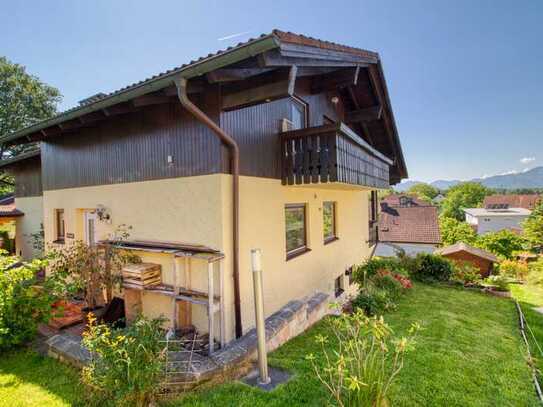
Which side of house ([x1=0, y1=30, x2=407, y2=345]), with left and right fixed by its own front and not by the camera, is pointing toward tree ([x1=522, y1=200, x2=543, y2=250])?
left

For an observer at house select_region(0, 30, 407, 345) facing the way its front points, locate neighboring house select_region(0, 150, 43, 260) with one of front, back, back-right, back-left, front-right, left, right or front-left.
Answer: right

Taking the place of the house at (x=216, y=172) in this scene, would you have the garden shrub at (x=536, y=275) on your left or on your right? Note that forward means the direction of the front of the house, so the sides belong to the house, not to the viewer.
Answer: on your left

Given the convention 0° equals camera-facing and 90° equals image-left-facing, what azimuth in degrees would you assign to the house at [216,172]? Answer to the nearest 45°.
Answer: approximately 45°

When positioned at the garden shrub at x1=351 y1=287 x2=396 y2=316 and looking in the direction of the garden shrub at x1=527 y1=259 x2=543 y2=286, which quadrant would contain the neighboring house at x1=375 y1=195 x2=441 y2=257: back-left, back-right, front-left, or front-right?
front-left

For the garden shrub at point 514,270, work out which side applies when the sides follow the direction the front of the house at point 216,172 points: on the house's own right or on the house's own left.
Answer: on the house's own left

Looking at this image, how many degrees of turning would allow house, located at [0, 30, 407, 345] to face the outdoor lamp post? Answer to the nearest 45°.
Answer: approximately 45° to its left

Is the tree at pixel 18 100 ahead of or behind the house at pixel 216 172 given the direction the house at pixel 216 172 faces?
behind

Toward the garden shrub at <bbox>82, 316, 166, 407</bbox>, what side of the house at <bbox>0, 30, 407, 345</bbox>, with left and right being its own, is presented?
front

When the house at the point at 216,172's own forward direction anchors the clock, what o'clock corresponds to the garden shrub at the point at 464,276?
The garden shrub is roughly at 10 o'clock from the house.
